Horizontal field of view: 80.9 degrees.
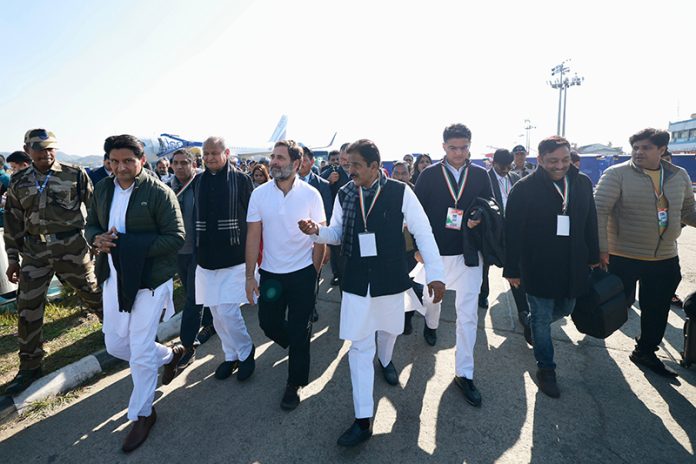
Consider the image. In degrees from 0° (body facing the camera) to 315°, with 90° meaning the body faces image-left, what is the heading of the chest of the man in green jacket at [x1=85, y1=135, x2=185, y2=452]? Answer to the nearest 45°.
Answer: approximately 45°

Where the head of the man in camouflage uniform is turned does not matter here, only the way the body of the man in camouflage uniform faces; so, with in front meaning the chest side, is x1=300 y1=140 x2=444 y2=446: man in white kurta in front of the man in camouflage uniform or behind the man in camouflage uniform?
in front

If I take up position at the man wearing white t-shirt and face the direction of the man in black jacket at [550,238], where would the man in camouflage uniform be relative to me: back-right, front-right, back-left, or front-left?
back-left

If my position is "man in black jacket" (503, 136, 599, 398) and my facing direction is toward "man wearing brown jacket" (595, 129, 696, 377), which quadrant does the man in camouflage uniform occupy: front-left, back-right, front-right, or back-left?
back-left

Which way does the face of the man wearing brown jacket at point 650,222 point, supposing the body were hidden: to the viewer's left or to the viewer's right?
to the viewer's left

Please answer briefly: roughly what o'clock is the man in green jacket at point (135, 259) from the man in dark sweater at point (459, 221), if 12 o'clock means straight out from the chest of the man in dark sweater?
The man in green jacket is roughly at 2 o'clock from the man in dark sweater.

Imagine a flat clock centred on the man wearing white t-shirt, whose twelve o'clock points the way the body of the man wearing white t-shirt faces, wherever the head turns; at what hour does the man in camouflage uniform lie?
The man in camouflage uniform is roughly at 4 o'clock from the man wearing white t-shirt.

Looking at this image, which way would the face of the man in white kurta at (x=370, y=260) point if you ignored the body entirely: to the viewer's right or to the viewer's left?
to the viewer's left

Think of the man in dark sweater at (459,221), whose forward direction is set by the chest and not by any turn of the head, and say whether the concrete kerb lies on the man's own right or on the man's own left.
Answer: on the man's own right

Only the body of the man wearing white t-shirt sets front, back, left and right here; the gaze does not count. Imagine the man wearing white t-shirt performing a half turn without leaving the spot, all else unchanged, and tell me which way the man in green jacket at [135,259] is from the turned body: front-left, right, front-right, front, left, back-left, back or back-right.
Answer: left

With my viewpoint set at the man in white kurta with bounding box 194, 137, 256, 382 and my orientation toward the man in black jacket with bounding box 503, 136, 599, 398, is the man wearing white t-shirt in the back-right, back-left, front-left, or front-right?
front-right

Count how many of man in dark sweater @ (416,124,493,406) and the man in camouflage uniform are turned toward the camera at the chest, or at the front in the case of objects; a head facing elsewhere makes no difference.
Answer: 2

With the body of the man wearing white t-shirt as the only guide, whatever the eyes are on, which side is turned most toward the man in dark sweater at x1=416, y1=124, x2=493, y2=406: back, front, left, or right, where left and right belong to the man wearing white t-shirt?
left

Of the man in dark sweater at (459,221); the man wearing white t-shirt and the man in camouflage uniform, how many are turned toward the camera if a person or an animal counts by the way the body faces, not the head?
3

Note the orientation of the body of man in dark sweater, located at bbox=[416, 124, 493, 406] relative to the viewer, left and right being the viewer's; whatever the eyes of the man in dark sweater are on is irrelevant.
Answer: facing the viewer
